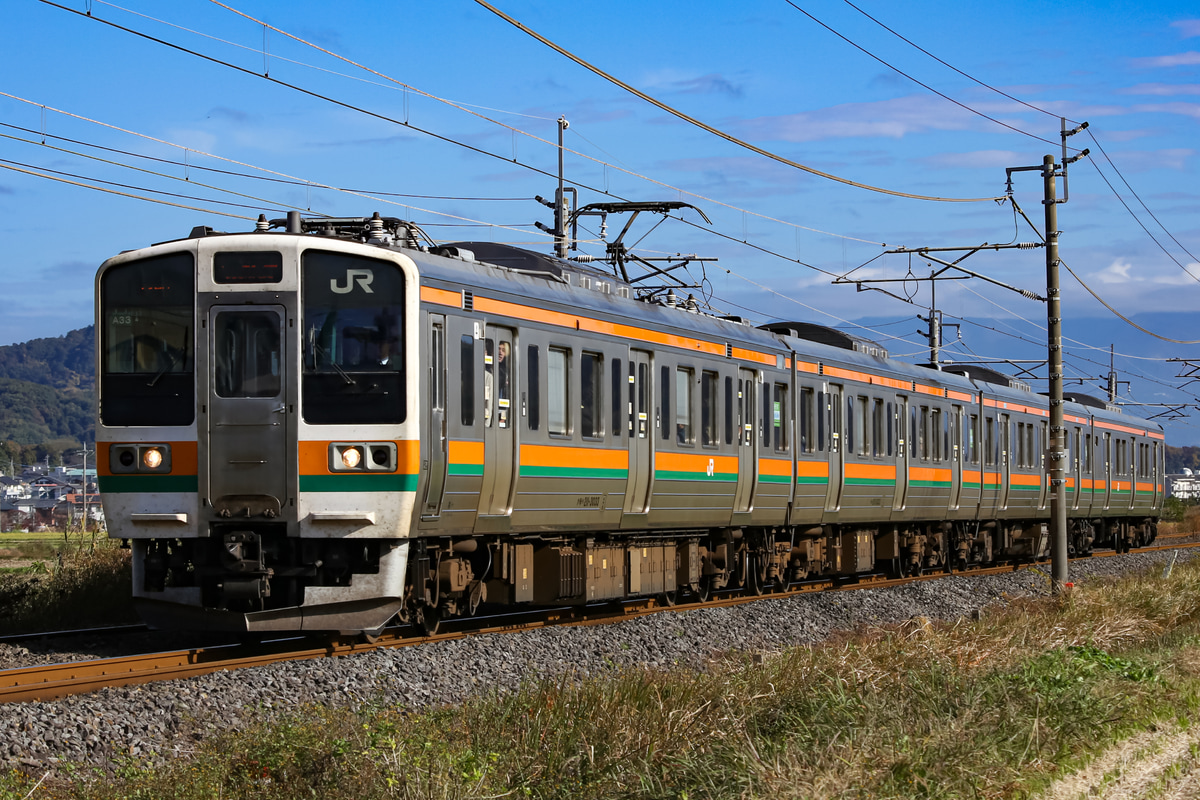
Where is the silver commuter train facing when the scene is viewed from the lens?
facing the viewer and to the left of the viewer

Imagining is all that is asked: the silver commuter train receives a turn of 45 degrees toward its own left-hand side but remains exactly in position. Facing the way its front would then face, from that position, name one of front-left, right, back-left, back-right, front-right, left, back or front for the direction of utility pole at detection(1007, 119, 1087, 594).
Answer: back-left
